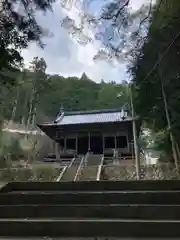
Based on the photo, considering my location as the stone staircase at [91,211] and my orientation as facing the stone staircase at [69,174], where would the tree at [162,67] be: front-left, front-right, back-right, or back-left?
front-right

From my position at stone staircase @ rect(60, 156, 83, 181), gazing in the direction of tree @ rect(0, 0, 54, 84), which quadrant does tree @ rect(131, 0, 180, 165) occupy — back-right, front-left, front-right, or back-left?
front-left

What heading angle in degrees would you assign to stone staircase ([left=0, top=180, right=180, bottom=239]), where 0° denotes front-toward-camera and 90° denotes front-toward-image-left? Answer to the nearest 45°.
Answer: approximately 0°

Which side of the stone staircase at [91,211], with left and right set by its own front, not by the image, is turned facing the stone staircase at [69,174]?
back
